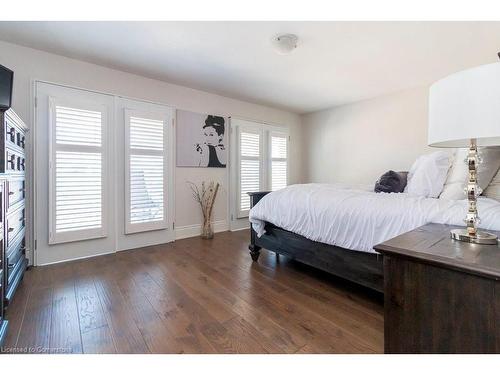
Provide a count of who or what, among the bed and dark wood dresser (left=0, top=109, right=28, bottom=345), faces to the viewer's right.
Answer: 1

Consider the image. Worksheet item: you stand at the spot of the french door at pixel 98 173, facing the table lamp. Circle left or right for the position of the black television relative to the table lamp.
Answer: right

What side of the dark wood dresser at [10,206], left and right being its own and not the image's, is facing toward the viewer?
right

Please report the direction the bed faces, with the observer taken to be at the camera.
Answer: facing away from the viewer and to the left of the viewer

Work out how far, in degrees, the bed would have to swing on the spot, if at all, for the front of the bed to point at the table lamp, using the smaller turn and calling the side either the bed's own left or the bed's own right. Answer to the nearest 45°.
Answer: approximately 180°

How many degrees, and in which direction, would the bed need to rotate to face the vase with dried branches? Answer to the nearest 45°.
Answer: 0° — it already faces it
